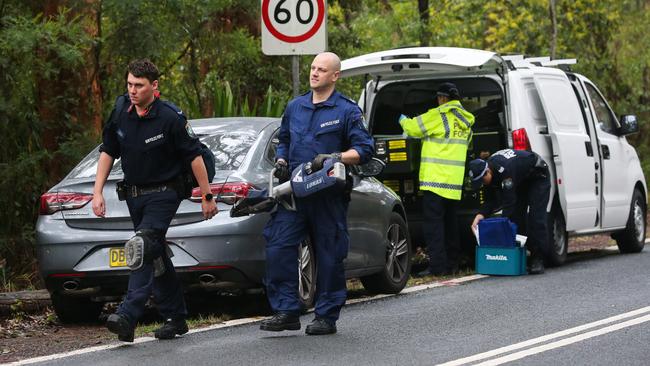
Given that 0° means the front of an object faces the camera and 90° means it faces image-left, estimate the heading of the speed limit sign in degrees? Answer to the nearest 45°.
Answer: approximately 0°

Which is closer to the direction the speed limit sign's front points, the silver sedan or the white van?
the silver sedan

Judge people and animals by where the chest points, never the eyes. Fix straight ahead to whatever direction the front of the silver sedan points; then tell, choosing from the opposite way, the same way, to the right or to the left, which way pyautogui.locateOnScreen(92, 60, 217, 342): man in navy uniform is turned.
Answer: the opposite way
